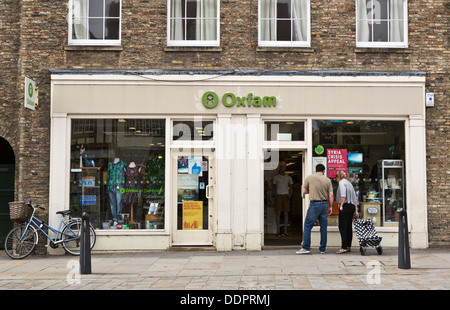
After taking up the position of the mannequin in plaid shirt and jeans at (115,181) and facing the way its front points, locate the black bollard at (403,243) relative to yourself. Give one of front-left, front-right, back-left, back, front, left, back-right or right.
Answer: front-left

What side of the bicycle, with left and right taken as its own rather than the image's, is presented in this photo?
left

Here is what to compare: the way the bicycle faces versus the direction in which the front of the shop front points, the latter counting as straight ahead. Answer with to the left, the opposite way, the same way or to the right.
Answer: to the right

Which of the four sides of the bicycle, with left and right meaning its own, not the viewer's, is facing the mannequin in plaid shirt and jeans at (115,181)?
back

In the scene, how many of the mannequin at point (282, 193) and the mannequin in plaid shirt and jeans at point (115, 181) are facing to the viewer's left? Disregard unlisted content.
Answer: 0

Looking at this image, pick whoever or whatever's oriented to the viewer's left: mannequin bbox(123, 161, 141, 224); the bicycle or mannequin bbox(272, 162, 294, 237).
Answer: the bicycle

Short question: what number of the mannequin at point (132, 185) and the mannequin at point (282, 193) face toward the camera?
2

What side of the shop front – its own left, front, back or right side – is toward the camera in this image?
front

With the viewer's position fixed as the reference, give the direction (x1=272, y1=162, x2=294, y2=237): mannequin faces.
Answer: facing the viewer

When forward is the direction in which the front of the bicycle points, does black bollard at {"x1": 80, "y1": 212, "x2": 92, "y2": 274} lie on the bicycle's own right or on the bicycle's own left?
on the bicycle's own left

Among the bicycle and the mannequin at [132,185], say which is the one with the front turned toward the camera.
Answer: the mannequin

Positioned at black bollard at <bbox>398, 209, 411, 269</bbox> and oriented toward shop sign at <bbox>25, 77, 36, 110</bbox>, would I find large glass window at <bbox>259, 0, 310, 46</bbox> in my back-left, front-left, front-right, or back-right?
front-right

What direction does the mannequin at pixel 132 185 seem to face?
toward the camera

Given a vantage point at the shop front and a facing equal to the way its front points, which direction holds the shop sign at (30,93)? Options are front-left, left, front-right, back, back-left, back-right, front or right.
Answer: right

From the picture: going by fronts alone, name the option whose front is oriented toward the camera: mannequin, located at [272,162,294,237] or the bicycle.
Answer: the mannequin
